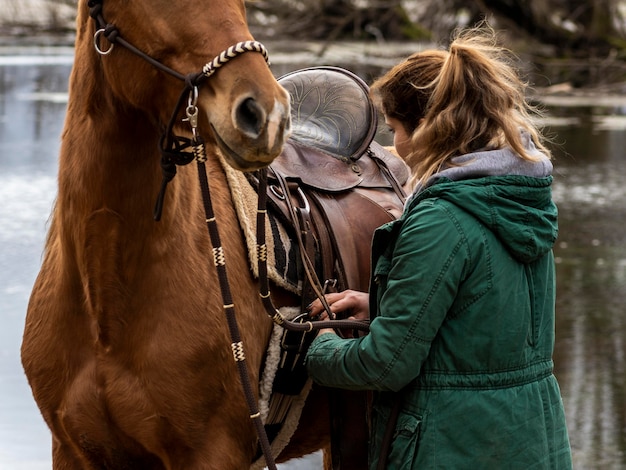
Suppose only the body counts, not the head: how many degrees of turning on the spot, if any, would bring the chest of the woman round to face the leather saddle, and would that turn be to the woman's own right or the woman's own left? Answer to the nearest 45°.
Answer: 0° — they already face it

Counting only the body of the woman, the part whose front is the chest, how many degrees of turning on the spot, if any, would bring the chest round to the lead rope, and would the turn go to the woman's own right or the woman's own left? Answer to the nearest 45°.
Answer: approximately 45° to the woman's own left

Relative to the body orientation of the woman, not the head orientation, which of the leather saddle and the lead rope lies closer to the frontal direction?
the leather saddle

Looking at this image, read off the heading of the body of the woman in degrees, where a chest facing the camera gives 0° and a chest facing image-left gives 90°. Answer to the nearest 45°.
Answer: approximately 135°

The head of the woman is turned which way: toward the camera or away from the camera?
away from the camera

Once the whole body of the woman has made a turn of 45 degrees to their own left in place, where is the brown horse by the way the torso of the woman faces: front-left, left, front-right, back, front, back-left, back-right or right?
front
